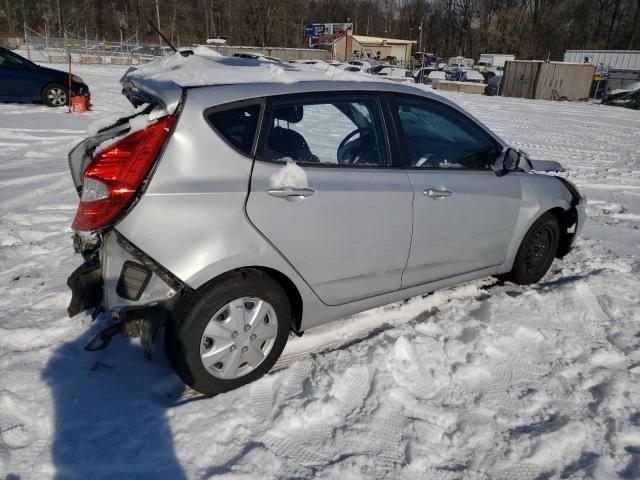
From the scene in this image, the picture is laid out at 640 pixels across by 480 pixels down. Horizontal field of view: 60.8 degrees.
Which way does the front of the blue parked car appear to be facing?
to the viewer's right

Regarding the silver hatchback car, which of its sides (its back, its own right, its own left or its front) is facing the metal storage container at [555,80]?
front

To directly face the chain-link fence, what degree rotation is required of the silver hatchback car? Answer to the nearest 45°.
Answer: approximately 90° to its left

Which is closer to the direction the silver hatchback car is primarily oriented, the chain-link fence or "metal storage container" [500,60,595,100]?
the metal storage container

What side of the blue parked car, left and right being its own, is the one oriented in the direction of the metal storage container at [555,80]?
front

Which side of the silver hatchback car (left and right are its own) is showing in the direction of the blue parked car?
left

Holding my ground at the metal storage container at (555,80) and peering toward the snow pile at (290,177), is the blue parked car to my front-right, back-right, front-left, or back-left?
front-right

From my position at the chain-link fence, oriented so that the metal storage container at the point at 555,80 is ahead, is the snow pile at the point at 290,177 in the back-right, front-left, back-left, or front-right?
front-right

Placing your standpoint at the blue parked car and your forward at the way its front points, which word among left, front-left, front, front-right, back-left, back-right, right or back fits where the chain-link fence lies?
left

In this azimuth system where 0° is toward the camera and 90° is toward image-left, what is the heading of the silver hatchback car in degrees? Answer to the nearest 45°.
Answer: approximately 225°

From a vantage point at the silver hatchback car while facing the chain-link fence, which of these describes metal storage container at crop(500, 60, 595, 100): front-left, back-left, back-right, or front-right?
front-right
